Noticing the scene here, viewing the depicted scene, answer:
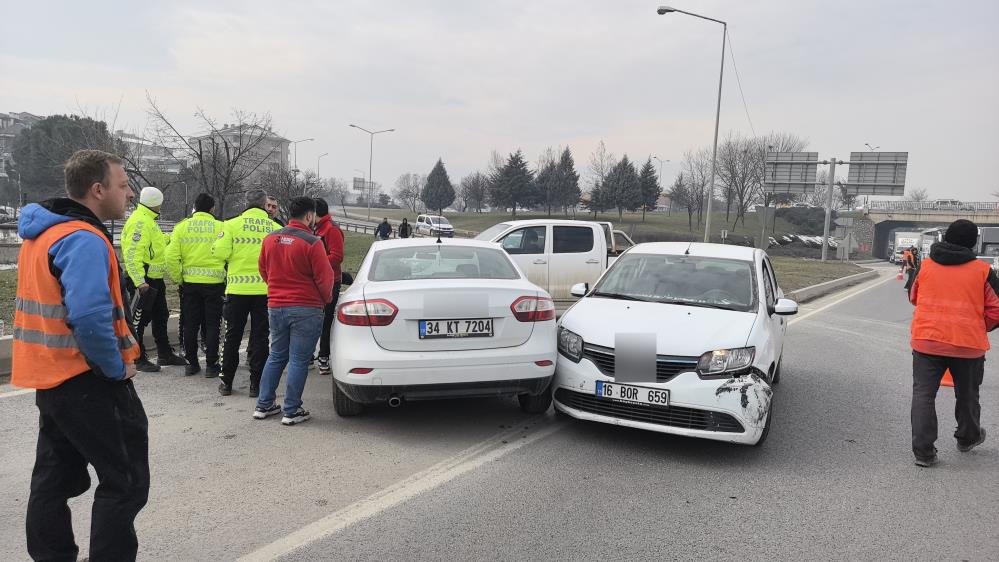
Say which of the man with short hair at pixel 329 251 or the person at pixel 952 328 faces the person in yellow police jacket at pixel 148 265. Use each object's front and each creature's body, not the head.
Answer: the man with short hair

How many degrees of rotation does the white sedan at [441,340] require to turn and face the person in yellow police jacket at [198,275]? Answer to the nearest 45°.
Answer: approximately 45° to its left

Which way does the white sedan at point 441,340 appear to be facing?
away from the camera

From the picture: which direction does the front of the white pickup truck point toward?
to the viewer's left

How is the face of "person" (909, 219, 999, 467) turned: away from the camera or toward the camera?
away from the camera

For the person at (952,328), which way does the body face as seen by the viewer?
away from the camera

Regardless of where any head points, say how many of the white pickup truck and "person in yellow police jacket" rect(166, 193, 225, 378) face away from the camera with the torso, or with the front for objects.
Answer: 1

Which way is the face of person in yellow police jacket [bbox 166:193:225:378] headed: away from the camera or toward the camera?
away from the camera

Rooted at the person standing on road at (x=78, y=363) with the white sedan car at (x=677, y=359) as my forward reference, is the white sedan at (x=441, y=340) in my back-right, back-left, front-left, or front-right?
front-left

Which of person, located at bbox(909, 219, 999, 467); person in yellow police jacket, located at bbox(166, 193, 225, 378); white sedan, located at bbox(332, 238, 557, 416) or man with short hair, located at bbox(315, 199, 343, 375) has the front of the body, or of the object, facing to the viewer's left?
the man with short hair

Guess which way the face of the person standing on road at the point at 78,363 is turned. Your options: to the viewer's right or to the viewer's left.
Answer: to the viewer's right

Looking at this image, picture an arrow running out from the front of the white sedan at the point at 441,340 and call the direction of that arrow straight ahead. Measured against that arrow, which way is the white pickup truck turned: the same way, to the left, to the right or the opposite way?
to the left

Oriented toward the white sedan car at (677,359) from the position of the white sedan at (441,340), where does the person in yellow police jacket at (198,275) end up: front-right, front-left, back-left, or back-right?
back-left
